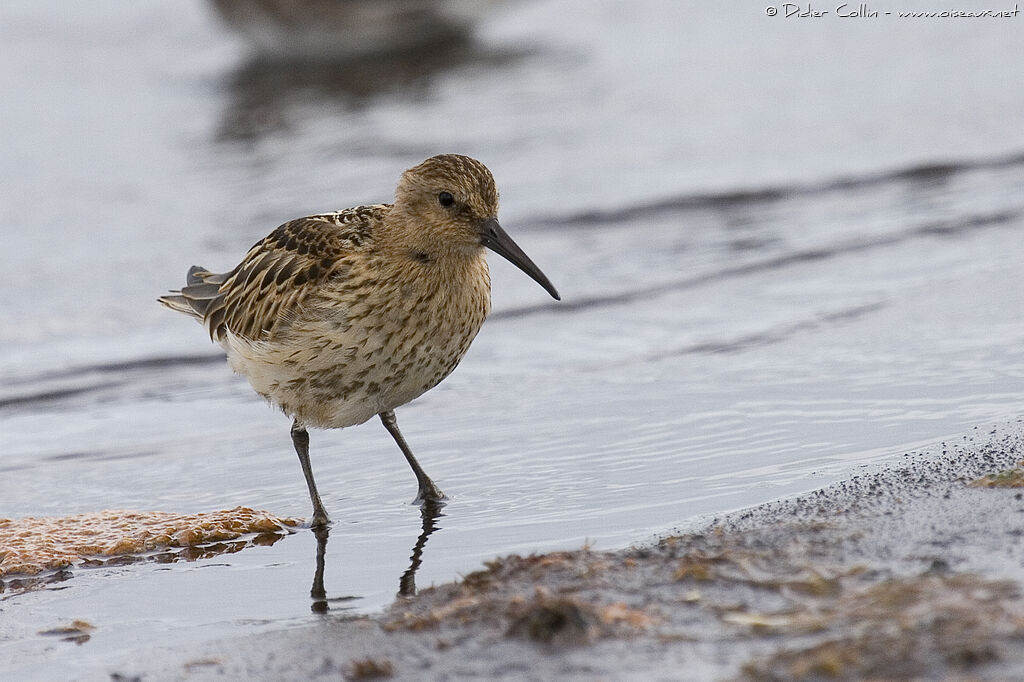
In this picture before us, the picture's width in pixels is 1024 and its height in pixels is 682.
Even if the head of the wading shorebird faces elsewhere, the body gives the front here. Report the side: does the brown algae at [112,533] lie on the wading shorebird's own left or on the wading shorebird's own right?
on the wading shorebird's own right

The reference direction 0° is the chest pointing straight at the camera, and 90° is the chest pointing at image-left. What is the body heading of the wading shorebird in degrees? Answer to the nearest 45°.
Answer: approximately 315°
